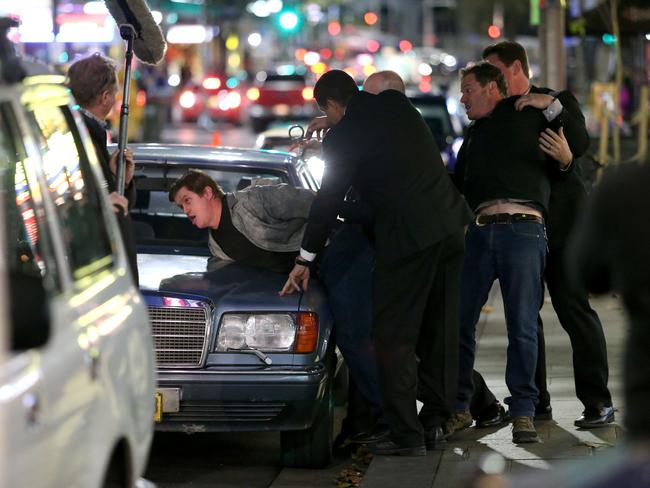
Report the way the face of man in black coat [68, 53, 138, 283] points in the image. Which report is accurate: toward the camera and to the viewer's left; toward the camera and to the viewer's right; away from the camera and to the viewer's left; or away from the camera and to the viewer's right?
away from the camera and to the viewer's right

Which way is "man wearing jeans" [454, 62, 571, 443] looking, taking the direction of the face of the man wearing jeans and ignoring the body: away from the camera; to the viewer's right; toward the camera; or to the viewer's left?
to the viewer's left

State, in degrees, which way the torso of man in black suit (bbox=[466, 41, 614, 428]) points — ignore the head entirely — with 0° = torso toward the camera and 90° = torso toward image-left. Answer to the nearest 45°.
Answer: approximately 90°

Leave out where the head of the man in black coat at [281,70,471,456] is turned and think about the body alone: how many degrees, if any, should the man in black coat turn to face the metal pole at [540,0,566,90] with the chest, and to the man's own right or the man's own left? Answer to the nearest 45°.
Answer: approximately 45° to the man's own right

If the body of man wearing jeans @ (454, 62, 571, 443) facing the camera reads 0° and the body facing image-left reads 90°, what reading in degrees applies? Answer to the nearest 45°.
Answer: approximately 45°

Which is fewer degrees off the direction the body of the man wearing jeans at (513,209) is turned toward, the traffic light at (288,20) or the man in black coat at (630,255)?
the man in black coat

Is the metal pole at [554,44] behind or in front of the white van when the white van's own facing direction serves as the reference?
behind

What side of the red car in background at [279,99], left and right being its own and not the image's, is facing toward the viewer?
back

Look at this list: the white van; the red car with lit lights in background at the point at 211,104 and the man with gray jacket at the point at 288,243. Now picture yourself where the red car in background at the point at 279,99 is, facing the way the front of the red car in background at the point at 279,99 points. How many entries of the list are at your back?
2
